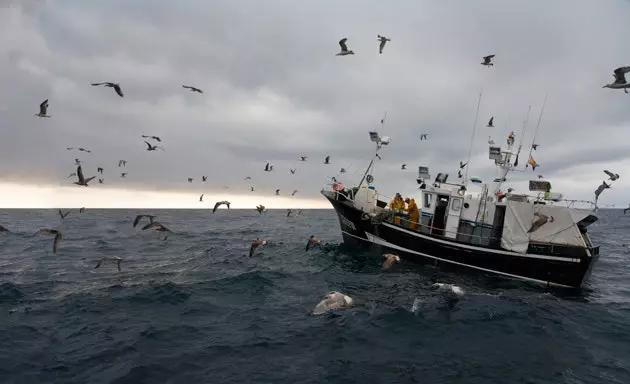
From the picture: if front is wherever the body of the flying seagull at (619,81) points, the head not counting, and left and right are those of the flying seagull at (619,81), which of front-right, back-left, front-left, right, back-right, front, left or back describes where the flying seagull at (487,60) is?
front-right

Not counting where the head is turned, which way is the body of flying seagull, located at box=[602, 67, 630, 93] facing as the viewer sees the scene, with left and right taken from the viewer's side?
facing to the left of the viewer

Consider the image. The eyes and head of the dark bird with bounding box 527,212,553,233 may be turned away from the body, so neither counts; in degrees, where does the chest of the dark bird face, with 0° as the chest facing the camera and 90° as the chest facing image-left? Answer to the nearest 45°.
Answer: approximately 270°

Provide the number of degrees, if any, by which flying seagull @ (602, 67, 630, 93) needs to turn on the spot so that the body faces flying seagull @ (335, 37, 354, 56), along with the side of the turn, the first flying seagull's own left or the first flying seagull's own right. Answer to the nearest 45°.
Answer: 0° — it already faces it

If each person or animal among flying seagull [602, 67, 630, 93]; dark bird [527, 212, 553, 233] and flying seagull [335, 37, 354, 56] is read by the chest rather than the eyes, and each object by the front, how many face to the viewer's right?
1
